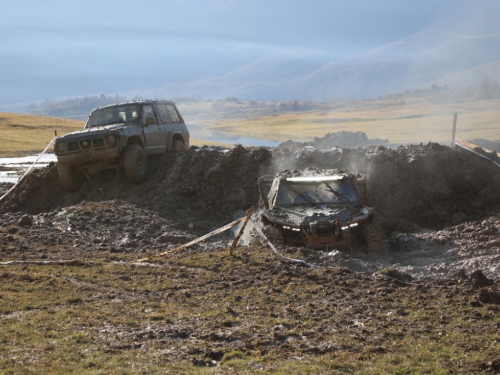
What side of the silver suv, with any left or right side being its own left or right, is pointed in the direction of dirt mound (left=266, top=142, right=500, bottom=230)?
left

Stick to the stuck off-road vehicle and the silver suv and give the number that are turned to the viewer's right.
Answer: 0

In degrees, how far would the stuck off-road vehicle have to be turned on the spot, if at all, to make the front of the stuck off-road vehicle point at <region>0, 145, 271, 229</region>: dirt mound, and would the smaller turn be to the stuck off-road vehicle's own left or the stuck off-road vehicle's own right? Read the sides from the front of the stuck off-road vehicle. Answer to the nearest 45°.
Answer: approximately 135° to the stuck off-road vehicle's own right

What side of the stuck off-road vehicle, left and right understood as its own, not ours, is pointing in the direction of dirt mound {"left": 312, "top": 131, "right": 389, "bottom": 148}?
back

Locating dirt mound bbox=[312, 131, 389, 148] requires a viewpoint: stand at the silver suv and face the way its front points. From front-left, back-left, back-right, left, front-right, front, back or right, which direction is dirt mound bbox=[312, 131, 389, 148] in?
back

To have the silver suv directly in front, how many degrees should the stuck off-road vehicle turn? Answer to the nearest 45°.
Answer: approximately 135° to its right

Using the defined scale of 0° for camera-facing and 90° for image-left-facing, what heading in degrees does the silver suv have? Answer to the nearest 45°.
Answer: approximately 45°

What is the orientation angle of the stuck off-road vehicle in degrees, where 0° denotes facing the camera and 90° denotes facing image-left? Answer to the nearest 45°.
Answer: approximately 0°
